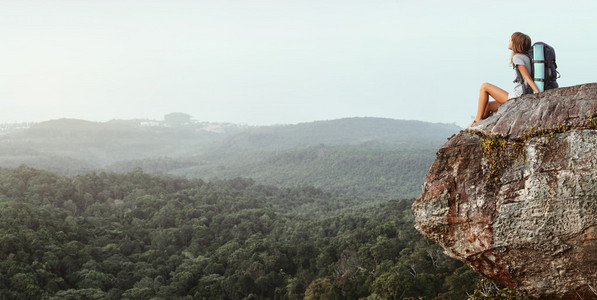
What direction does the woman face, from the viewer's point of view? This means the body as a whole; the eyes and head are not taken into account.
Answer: to the viewer's left
